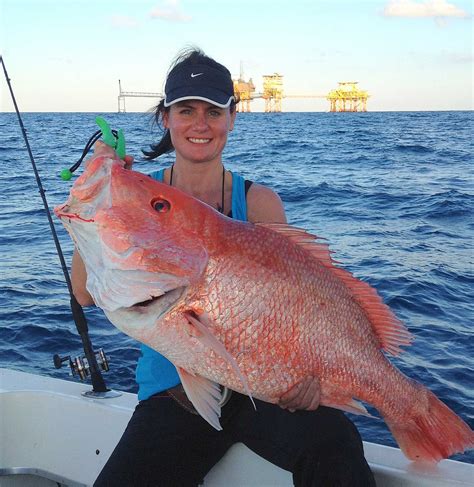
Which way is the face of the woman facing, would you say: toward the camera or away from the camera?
toward the camera

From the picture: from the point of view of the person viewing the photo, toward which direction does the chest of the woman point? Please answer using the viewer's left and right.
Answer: facing the viewer
